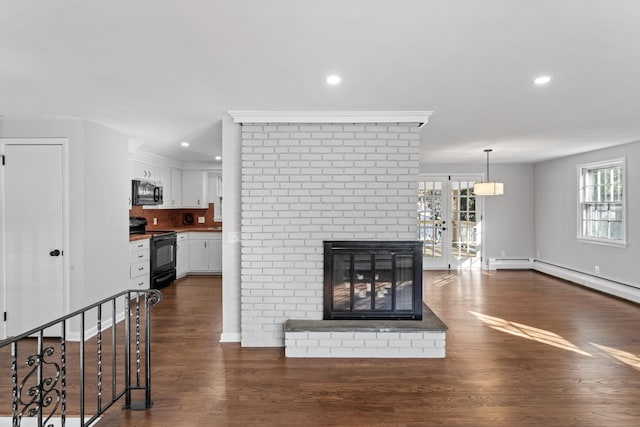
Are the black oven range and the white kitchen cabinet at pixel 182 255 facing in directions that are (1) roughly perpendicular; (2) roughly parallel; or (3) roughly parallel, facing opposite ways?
roughly parallel

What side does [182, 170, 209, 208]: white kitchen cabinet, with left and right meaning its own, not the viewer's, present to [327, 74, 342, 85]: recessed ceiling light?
front

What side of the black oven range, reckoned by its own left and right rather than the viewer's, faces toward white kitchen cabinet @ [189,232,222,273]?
left

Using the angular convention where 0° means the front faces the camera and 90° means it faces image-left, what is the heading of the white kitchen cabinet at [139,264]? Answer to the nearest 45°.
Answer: approximately 315°

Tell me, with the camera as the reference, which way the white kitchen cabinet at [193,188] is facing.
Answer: facing the viewer

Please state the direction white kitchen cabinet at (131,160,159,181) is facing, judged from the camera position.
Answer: facing the viewer and to the right of the viewer

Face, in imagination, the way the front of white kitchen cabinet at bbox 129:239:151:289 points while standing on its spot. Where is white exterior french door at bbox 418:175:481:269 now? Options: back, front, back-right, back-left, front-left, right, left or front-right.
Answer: front-left

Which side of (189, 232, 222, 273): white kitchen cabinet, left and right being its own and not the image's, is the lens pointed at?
front

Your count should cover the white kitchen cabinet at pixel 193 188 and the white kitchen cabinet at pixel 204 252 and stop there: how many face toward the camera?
2

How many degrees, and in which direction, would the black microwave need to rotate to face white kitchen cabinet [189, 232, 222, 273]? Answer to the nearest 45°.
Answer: approximately 90° to its left

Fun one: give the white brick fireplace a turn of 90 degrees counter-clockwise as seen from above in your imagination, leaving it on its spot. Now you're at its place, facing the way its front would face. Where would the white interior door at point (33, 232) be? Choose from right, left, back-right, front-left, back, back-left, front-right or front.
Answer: back

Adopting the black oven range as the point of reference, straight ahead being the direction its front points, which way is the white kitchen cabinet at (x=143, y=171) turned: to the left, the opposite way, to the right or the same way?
the same way

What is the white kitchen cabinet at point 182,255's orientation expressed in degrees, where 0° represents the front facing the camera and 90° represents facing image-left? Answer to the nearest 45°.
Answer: approximately 315°

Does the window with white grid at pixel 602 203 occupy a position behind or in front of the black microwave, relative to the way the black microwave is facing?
in front

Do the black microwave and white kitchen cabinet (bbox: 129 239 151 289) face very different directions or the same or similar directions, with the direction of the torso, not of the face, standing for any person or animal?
same or similar directions

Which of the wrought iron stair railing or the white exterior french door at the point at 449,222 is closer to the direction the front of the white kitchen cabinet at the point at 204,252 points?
the wrought iron stair railing
